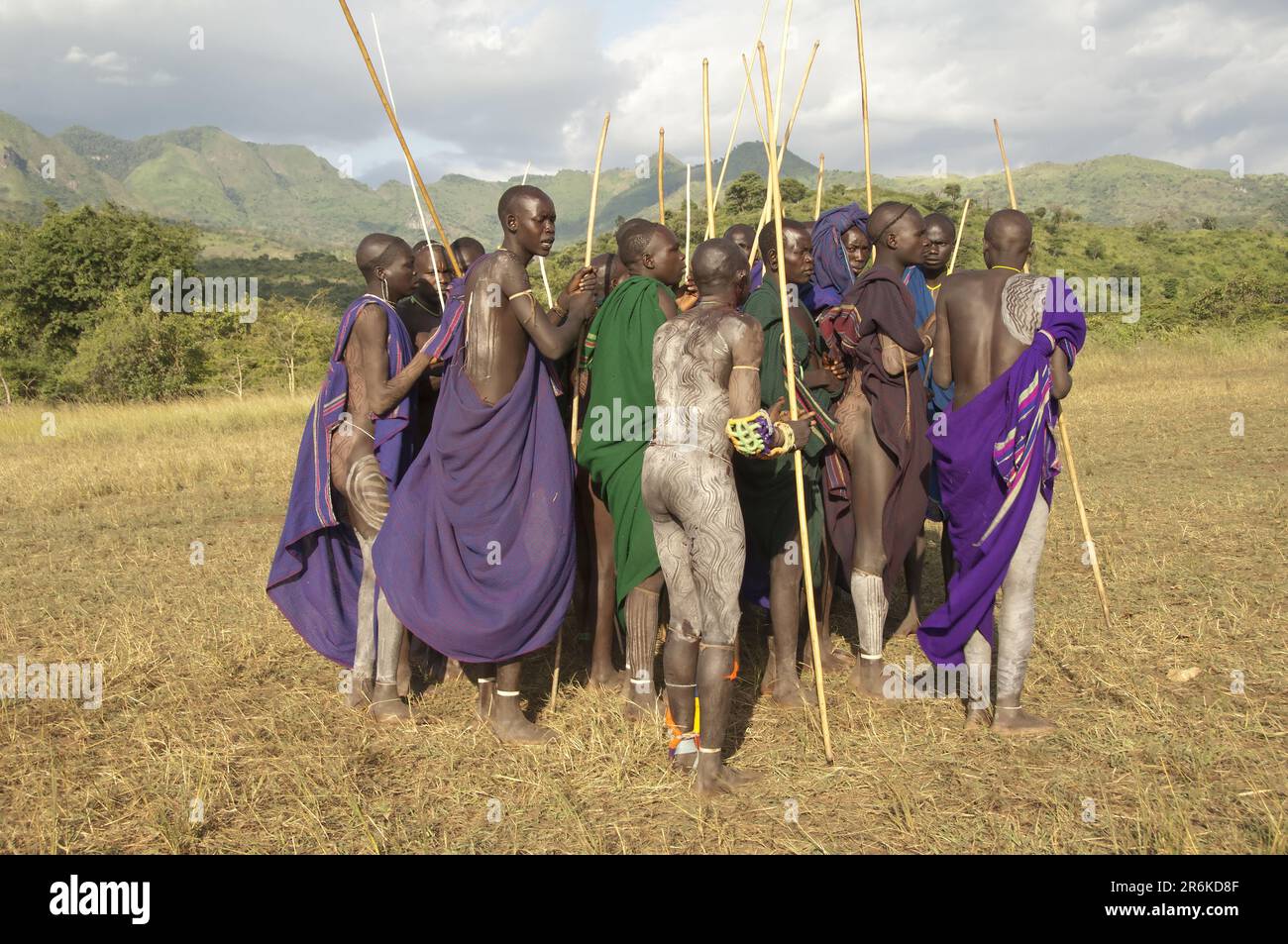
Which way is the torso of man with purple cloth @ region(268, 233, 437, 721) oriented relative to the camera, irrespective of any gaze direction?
to the viewer's right

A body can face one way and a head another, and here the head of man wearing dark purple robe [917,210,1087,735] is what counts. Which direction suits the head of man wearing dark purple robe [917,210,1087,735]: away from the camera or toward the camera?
away from the camera

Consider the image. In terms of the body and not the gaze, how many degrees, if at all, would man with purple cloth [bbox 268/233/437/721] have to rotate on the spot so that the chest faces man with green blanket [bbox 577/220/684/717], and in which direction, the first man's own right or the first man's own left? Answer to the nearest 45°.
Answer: approximately 45° to the first man's own right

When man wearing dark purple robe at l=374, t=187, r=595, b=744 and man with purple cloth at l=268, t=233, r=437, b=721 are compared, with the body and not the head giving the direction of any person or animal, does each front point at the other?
no

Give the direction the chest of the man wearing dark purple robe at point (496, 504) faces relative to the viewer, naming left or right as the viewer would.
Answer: facing away from the viewer and to the right of the viewer

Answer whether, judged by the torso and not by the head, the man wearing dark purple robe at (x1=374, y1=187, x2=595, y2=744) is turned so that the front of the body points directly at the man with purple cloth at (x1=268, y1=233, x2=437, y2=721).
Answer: no

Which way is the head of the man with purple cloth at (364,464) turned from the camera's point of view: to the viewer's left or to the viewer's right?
to the viewer's right

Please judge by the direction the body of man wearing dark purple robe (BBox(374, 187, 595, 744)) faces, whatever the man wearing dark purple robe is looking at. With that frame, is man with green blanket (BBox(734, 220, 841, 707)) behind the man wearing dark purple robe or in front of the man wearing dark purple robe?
in front

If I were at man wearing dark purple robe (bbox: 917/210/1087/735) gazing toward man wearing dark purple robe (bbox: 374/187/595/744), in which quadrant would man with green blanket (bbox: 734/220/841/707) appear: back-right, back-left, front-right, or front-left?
front-right

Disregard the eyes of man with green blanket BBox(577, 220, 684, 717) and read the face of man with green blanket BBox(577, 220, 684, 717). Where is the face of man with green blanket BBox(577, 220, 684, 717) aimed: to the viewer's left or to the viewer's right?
to the viewer's right

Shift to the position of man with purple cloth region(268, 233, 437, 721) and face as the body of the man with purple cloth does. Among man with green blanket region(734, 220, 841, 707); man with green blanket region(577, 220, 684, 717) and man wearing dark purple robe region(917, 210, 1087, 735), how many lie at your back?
0

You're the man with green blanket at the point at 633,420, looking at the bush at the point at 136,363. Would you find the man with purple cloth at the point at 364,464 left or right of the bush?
left
